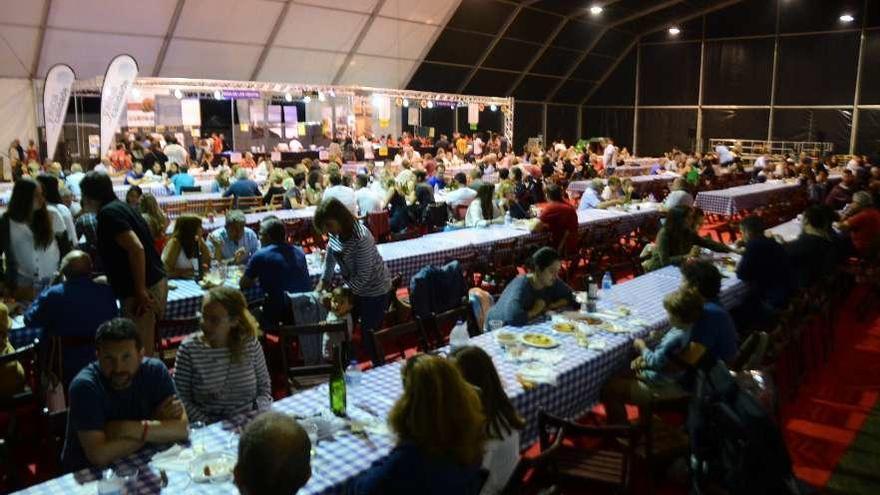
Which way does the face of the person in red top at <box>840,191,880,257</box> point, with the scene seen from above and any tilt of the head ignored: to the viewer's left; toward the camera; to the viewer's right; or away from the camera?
to the viewer's left

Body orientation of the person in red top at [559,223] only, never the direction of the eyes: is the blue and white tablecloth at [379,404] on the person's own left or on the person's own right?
on the person's own left

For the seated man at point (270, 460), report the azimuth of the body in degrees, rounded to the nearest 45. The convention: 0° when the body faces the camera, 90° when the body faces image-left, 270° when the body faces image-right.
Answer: approximately 180°

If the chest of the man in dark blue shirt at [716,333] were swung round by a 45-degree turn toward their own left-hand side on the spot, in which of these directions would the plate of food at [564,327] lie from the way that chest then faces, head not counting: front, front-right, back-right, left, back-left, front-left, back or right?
front

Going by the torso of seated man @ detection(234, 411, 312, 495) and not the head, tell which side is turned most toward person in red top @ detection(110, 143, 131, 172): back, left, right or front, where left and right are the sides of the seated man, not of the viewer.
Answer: front

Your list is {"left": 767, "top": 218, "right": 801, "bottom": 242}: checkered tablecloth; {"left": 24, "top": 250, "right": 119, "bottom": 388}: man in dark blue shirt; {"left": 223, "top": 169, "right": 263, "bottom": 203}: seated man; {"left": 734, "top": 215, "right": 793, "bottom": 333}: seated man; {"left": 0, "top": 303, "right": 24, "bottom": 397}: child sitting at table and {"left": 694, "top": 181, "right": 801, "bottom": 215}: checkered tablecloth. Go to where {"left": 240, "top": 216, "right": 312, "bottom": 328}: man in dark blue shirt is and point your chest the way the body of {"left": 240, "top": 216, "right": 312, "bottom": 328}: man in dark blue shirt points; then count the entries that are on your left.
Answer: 2

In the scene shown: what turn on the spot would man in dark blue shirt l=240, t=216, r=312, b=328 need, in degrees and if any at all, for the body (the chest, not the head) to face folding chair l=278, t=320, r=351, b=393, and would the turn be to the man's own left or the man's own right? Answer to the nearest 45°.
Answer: approximately 135° to the man's own left

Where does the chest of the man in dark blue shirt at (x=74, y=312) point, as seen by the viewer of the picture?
away from the camera
